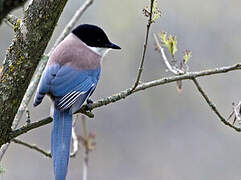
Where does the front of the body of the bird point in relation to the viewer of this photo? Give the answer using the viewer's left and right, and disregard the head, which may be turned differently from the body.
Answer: facing away from the viewer and to the right of the viewer

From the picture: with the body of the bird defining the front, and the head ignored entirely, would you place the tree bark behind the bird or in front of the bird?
behind
